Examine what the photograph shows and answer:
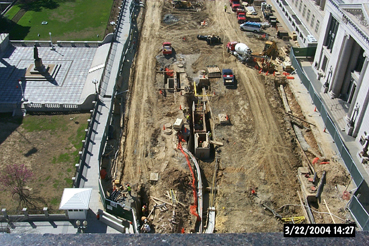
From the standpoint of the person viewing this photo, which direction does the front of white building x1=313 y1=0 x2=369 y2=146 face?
facing the viewer and to the left of the viewer

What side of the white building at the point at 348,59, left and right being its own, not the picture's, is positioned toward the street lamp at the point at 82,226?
front

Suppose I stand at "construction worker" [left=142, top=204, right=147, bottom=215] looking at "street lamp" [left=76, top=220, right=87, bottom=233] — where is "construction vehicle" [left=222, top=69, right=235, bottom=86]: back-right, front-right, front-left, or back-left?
back-right

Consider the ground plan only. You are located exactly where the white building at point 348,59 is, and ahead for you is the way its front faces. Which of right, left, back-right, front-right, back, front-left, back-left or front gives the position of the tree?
front

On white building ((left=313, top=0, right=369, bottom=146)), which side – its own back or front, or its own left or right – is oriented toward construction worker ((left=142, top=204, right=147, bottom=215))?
front

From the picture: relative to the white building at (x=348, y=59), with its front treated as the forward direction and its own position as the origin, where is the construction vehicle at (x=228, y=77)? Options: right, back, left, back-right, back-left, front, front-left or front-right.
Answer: front-right
